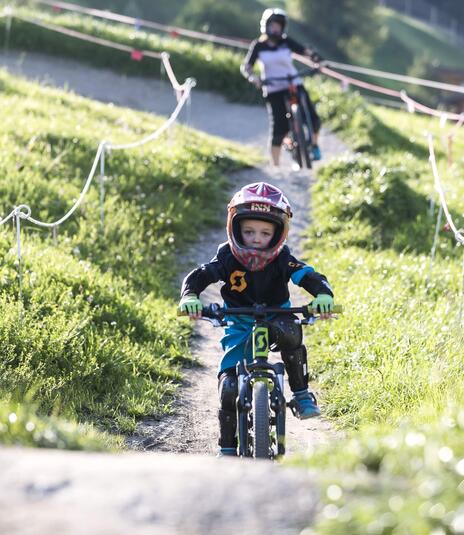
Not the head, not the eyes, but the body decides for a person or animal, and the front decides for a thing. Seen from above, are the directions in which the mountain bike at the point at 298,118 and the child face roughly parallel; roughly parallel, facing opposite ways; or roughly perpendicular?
roughly parallel

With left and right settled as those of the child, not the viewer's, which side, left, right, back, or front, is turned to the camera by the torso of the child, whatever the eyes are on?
front

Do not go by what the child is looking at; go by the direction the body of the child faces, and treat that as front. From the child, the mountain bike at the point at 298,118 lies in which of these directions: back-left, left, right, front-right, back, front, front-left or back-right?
back

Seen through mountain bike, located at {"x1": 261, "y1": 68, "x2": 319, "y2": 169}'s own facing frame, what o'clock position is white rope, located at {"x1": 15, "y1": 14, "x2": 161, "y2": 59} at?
The white rope is roughly at 5 o'clock from the mountain bike.

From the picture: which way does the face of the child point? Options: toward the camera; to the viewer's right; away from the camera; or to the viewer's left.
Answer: toward the camera

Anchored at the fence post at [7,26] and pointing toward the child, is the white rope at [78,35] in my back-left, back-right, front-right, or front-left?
front-left

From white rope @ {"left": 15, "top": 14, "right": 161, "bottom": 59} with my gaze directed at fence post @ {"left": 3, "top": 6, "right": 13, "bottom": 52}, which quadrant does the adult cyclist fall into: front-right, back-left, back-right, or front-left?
back-left

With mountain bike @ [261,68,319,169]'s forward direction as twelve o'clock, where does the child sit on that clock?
The child is roughly at 12 o'clock from the mountain bike.

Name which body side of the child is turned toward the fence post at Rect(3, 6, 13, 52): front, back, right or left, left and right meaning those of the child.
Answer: back

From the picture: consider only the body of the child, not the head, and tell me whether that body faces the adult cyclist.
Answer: no

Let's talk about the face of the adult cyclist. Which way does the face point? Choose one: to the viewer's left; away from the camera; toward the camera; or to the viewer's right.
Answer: toward the camera

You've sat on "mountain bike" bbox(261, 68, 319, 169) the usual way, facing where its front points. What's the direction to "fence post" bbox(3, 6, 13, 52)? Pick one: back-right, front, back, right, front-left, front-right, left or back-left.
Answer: back-right

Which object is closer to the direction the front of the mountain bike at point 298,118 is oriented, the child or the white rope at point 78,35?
the child

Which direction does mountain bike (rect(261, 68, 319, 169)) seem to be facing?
toward the camera

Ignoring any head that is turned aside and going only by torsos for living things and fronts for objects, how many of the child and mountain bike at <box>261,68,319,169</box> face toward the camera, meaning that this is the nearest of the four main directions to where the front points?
2

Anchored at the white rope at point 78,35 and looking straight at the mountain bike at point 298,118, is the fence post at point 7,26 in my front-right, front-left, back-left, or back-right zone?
back-right
